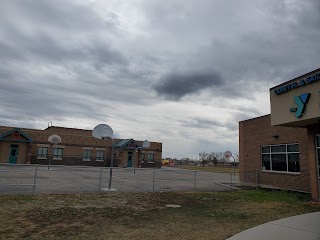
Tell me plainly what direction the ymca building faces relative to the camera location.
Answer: facing the viewer and to the left of the viewer
